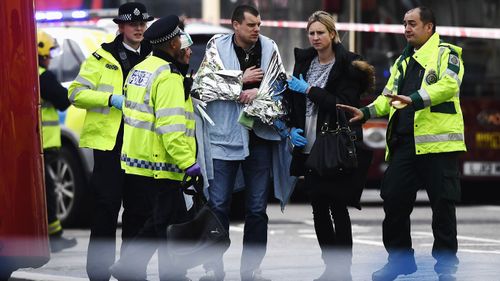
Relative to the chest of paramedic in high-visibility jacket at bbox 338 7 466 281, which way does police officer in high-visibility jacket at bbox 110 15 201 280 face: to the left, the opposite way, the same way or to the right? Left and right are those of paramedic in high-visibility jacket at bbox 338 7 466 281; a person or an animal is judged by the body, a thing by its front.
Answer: the opposite way

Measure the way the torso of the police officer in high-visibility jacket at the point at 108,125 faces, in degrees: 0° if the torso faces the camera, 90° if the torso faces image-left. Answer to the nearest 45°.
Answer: approximately 315°

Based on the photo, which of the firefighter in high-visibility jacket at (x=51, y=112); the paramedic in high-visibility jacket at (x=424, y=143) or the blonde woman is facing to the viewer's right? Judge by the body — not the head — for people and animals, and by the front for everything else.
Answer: the firefighter in high-visibility jacket at (x=51, y=112)

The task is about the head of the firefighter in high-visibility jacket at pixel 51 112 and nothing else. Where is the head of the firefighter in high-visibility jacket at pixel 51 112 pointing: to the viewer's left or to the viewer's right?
to the viewer's right

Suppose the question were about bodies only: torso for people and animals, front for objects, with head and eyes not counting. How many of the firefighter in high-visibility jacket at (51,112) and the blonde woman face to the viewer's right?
1

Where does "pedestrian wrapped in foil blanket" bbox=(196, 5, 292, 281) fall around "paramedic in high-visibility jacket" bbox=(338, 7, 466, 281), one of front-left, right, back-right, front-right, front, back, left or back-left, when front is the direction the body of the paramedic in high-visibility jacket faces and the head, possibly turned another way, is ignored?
front-right

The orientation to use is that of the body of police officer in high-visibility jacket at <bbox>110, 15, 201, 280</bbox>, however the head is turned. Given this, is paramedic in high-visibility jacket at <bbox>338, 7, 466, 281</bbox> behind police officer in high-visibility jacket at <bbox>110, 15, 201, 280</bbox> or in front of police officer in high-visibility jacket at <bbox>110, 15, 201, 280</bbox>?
in front

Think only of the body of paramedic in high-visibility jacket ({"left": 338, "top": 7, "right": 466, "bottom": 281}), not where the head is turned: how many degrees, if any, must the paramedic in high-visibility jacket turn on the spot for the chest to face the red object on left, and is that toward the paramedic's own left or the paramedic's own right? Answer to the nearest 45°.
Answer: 0° — they already face it

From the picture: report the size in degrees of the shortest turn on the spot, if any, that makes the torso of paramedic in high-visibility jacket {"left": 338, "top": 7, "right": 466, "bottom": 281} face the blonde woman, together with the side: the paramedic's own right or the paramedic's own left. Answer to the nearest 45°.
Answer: approximately 45° to the paramedic's own right

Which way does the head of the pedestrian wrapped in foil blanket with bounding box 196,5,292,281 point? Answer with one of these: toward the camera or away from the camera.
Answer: toward the camera

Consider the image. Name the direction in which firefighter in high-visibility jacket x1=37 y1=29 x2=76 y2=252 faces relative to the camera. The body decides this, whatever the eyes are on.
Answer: to the viewer's right

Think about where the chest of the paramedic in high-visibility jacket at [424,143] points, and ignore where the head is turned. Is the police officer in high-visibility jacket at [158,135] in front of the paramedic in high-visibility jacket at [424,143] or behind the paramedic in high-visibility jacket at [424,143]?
in front

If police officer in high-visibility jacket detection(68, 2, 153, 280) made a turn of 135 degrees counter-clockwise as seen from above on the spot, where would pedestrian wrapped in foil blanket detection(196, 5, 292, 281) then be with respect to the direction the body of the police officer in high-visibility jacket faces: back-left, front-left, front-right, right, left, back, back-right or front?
right

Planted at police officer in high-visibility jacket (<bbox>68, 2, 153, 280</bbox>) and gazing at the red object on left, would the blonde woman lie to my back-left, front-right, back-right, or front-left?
back-left

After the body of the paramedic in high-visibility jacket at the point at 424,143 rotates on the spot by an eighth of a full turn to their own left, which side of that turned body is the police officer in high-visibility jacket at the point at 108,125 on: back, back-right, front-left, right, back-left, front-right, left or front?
right
